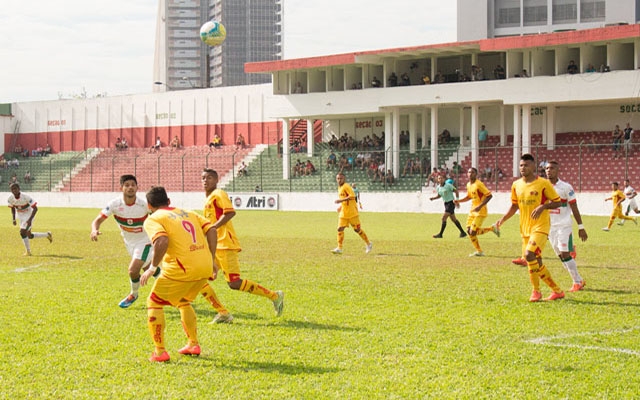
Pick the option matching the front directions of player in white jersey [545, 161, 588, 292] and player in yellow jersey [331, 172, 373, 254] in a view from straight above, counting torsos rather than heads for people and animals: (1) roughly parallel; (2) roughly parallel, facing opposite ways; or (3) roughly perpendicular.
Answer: roughly parallel

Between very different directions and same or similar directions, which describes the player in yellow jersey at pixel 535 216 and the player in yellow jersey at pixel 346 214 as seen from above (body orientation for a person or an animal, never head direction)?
same or similar directions

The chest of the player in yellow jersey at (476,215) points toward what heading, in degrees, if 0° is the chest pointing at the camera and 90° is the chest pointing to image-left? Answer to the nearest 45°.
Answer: approximately 45°

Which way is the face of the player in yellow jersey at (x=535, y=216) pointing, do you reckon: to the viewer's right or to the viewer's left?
to the viewer's left

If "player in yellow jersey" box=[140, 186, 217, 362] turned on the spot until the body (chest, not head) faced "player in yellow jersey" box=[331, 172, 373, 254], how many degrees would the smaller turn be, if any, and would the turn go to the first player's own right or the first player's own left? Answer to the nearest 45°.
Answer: approximately 45° to the first player's own right

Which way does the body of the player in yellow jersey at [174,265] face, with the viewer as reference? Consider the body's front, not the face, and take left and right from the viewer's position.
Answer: facing away from the viewer and to the left of the viewer

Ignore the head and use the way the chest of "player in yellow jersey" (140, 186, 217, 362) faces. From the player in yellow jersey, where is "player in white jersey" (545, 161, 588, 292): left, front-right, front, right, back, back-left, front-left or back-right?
right

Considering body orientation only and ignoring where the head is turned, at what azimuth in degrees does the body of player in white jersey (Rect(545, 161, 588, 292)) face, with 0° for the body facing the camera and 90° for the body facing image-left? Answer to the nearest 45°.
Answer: approximately 45°

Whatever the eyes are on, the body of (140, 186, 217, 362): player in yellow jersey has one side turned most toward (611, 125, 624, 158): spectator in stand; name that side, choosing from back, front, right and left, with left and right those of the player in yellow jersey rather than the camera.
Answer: right

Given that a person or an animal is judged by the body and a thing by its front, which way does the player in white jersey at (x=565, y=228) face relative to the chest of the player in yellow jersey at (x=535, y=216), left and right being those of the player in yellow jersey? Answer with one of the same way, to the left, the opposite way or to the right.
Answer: the same way

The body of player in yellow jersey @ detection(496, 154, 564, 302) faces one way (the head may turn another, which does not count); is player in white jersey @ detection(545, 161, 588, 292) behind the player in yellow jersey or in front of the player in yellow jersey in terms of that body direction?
behind
